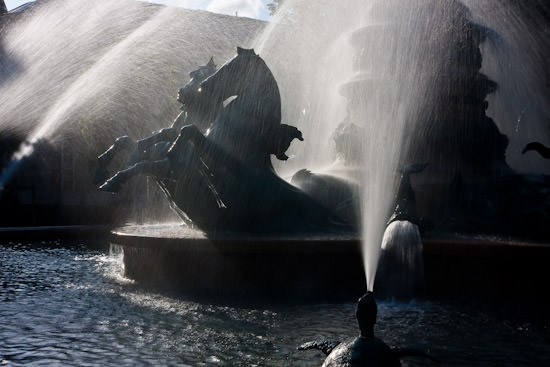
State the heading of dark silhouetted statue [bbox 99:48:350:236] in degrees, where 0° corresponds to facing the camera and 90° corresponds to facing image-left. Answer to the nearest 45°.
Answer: approximately 90°

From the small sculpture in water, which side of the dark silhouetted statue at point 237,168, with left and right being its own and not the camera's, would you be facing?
left
